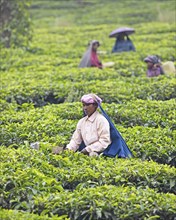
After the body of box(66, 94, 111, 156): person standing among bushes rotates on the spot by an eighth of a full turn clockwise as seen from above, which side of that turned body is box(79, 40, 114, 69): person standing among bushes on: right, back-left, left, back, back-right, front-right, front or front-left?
right

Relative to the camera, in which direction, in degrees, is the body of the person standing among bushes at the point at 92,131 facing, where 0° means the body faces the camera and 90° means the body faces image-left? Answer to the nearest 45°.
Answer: approximately 45°

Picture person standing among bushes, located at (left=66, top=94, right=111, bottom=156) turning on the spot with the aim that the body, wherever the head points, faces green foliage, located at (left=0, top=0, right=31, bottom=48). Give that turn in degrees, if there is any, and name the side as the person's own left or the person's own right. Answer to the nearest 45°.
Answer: approximately 135° to the person's own right
